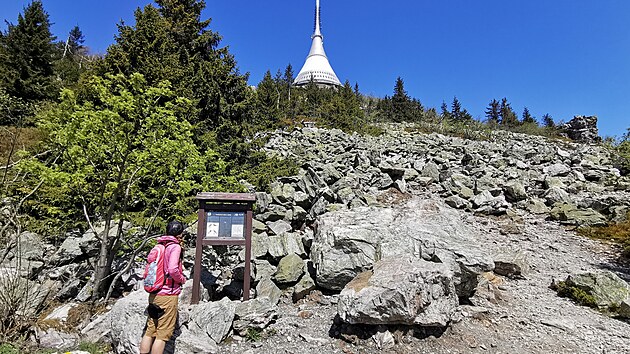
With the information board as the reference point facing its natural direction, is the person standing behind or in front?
in front

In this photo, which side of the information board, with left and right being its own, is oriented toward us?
front

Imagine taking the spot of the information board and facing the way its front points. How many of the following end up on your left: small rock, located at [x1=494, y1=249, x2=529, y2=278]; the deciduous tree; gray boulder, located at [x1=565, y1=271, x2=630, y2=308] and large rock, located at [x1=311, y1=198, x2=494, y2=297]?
3

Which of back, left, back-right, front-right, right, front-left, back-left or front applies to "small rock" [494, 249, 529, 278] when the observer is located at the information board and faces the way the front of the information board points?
left

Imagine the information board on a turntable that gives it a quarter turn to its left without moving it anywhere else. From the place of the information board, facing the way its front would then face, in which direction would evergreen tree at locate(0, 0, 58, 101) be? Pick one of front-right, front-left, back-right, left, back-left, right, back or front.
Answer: back-left

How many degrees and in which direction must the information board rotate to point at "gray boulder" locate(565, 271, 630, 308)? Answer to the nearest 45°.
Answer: approximately 90° to its left

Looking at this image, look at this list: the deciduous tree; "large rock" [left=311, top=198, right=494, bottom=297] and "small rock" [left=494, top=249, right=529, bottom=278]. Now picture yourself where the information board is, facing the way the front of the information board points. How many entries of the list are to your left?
2

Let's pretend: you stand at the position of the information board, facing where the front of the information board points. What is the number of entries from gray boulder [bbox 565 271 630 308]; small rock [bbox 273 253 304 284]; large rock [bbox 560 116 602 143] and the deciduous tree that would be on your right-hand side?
1

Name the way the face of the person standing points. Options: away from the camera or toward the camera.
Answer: away from the camera

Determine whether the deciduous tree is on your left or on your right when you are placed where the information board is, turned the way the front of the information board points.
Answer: on your right

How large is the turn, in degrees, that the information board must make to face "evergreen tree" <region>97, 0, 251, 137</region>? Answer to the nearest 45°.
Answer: approximately 180°

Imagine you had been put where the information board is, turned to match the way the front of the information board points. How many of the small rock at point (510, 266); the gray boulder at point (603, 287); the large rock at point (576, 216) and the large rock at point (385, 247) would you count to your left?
4

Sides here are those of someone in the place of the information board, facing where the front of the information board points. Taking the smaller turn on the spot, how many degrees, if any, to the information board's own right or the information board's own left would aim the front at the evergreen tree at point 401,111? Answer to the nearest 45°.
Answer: approximately 135° to the information board's own left

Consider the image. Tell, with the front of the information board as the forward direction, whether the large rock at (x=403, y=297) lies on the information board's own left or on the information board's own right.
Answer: on the information board's own left
